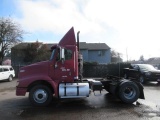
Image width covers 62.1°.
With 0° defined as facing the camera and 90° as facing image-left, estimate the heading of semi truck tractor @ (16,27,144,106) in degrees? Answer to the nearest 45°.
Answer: approximately 90°

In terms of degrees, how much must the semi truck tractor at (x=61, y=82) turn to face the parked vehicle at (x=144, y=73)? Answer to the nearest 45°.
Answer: approximately 135° to its right

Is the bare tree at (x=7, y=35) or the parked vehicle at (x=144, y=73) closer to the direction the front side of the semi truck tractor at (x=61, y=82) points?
the bare tree

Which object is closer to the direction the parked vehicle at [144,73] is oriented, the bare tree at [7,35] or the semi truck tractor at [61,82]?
the semi truck tractor
